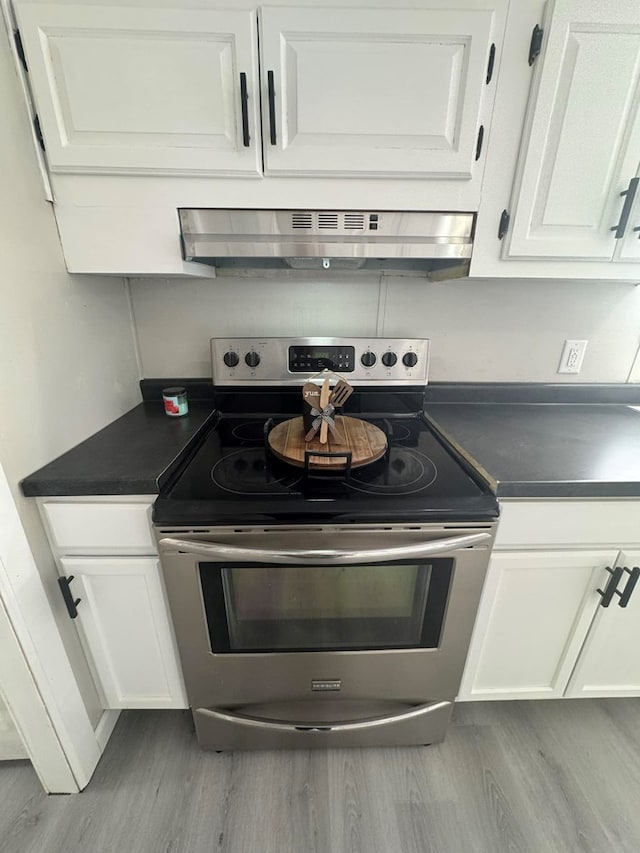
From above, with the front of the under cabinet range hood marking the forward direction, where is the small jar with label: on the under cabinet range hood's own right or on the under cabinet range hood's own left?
on the under cabinet range hood's own right

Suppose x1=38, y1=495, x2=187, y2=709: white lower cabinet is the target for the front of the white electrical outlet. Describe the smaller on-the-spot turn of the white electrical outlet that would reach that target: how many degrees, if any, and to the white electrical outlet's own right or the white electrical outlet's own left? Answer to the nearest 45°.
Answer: approximately 45° to the white electrical outlet's own right

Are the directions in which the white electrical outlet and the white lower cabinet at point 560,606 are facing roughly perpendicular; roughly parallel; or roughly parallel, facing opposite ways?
roughly parallel

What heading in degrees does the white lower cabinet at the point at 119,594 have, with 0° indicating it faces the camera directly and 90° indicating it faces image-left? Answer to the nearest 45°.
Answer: approximately 0°

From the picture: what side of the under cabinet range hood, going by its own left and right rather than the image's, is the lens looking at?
front

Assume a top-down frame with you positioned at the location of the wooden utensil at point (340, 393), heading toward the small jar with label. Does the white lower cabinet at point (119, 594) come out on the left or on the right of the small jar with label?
left

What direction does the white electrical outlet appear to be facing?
toward the camera

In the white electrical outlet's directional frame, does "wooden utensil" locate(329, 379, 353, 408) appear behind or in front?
in front

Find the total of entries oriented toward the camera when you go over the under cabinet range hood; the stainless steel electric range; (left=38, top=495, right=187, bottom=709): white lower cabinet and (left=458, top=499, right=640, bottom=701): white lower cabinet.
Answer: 4

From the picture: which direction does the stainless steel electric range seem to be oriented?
toward the camera
